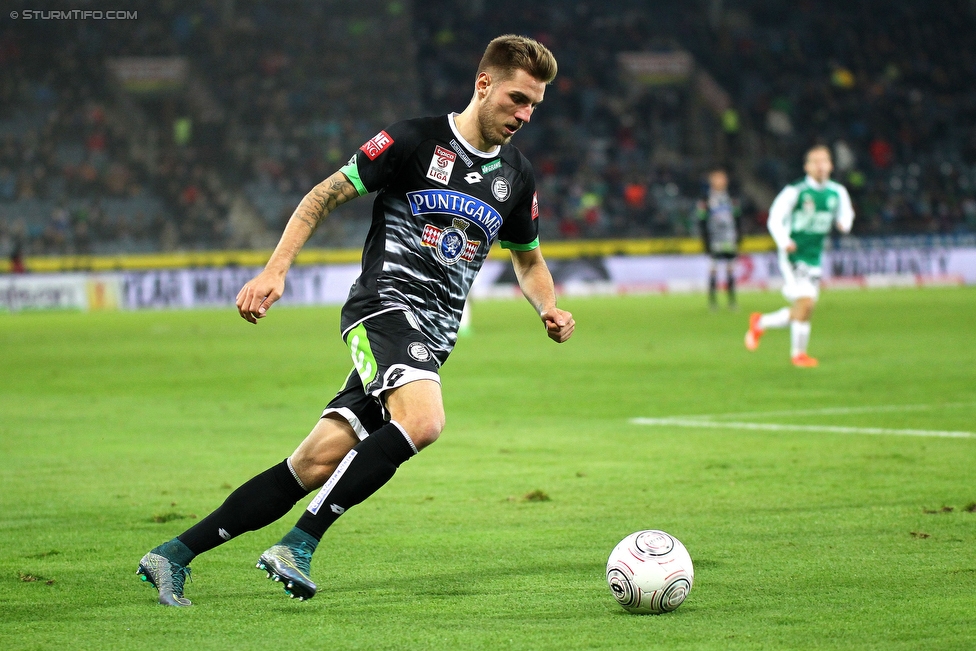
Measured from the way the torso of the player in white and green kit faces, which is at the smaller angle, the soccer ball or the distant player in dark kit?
the soccer ball

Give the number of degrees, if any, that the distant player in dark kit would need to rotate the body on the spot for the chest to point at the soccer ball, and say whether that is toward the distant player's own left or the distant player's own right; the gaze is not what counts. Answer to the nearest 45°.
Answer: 0° — they already face it

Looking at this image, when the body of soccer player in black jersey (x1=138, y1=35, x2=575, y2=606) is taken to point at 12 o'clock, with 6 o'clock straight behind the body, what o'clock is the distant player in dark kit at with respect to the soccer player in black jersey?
The distant player in dark kit is roughly at 8 o'clock from the soccer player in black jersey.

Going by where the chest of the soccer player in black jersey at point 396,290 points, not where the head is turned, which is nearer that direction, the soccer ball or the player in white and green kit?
the soccer ball

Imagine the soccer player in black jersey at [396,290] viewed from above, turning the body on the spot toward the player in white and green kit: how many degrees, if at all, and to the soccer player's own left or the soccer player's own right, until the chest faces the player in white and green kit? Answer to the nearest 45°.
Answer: approximately 90° to the soccer player's own left
